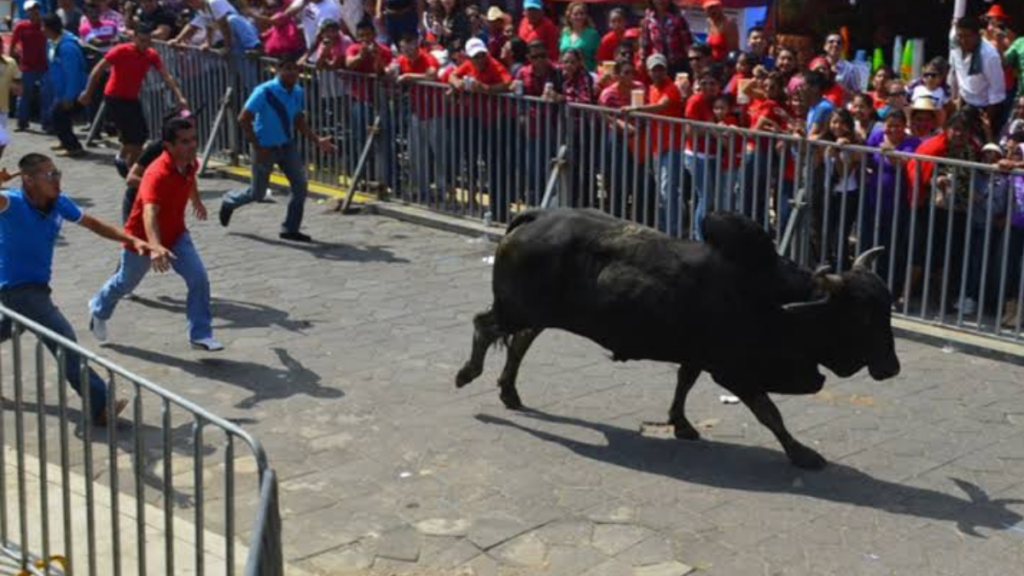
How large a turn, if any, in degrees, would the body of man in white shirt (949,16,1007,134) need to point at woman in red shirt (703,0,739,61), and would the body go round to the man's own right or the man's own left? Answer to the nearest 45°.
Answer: approximately 90° to the man's own right

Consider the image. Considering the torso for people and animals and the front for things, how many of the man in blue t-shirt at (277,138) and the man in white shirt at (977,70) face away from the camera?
0

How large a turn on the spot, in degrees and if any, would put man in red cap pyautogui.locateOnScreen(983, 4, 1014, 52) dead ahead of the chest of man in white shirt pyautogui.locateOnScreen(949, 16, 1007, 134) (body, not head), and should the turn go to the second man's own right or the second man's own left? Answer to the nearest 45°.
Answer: approximately 135° to the second man's own right

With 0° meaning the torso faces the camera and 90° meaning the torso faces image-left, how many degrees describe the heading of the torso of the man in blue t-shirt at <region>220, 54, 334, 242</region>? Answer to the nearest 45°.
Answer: approximately 315°

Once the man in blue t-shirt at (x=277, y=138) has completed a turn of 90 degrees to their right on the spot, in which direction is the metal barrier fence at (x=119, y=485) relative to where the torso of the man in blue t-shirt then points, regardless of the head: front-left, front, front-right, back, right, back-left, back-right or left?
front-left

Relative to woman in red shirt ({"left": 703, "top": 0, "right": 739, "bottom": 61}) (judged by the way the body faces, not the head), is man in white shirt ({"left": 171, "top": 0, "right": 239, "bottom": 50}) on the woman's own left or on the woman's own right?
on the woman's own right

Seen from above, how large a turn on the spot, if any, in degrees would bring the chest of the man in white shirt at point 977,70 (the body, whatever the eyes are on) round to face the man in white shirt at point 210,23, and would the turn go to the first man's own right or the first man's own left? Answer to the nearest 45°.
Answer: approximately 45° to the first man's own right

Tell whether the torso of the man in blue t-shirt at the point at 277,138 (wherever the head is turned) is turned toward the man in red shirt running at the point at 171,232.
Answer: no

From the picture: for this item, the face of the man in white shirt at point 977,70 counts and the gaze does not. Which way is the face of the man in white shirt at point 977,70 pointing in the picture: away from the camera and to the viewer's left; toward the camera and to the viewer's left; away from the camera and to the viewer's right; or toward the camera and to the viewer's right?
toward the camera and to the viewer's left

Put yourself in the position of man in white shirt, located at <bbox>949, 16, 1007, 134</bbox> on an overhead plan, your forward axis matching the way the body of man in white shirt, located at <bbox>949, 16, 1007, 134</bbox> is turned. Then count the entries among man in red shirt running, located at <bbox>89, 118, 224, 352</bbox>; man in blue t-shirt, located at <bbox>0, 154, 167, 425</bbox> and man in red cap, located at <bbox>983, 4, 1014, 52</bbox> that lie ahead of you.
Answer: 2

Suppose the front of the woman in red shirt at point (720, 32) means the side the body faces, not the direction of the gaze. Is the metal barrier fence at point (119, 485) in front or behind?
in front

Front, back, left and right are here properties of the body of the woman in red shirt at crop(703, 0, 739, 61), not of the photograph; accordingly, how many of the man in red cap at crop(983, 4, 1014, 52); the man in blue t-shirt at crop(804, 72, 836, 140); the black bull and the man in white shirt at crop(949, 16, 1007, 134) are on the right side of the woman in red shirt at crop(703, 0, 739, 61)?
0

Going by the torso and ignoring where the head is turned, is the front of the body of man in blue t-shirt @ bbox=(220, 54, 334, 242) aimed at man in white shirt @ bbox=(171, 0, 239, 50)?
no

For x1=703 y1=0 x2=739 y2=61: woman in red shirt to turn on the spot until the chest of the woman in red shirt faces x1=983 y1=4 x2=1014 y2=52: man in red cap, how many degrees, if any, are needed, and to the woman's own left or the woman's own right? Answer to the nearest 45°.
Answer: approximately 90° to the woman's own left

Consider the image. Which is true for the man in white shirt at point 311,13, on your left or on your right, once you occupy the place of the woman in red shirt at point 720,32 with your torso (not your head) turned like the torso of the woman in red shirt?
on your right

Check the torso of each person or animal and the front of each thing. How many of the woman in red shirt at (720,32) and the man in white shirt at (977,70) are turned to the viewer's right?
0

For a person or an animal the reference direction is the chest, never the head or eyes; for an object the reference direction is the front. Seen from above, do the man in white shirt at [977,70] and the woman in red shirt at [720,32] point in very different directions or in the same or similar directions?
same or similar directions
